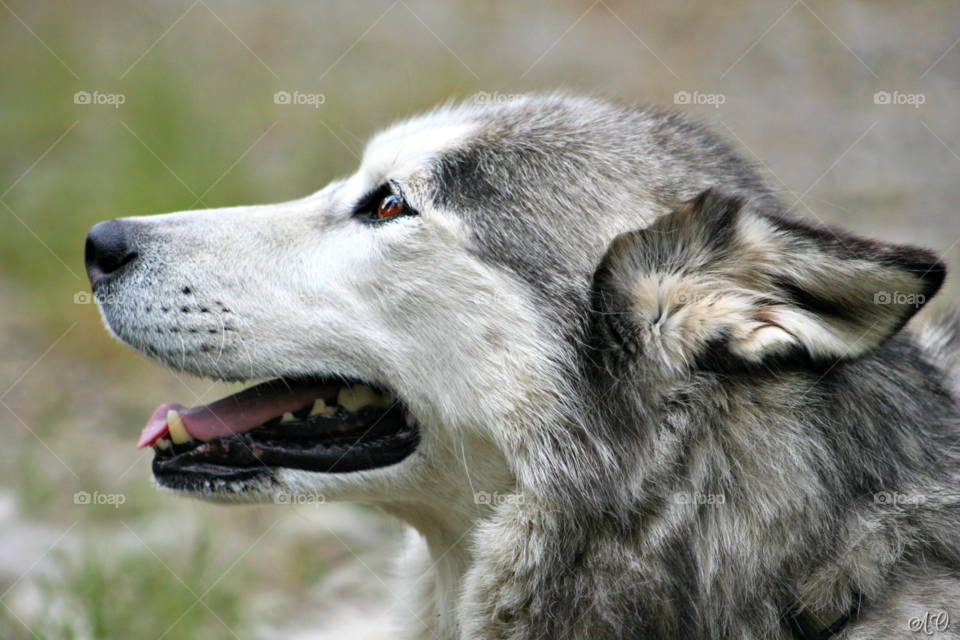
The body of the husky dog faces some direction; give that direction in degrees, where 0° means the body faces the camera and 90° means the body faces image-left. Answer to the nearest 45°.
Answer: approximately 90°
